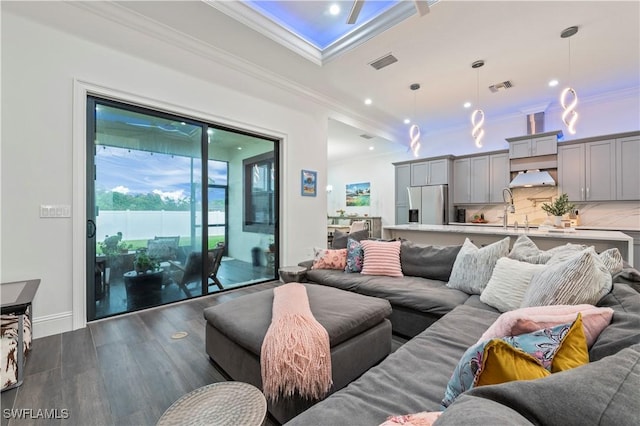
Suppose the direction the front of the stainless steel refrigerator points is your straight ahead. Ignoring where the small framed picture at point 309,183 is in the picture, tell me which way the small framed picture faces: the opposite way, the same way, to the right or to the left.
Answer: to the left

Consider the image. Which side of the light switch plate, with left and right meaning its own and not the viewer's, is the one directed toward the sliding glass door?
left

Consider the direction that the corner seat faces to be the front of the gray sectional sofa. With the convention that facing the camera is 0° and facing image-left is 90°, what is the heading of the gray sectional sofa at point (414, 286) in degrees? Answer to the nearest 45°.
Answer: approximately 45°

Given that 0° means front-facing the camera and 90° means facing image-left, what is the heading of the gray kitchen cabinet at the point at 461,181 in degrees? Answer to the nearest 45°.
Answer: approximately 0°

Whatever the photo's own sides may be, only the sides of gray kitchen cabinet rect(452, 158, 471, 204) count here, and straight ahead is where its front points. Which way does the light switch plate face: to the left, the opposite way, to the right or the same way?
to the left

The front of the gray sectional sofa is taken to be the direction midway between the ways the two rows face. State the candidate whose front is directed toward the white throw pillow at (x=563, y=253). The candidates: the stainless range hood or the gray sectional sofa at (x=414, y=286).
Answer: the stainless range hood

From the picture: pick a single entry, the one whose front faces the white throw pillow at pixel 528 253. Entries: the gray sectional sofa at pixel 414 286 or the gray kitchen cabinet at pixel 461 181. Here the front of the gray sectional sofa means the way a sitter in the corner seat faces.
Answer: the gray kitchen cabinet

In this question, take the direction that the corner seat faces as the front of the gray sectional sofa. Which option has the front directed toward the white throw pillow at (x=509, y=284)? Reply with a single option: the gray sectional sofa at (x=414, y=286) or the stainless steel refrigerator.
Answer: the stainless steel refrigerator

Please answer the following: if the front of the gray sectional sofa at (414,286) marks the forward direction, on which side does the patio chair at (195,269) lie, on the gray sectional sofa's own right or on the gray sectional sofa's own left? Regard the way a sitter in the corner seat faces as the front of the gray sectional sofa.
on the gray sectional sofa's own right

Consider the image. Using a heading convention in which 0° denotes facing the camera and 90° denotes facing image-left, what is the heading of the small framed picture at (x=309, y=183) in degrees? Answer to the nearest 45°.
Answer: approximately 315°

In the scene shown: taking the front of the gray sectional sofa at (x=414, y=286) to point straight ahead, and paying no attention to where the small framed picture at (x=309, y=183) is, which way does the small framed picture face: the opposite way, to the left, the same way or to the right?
to the left
